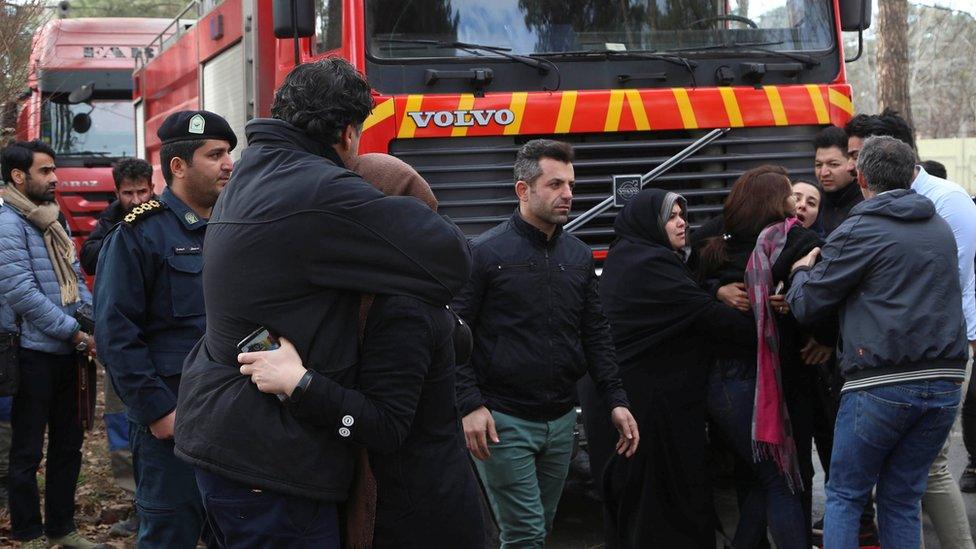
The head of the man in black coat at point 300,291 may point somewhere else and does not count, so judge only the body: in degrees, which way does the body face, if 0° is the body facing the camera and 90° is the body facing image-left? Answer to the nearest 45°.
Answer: approximately 225°

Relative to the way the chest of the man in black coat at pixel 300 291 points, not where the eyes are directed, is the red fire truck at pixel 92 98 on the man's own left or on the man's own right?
on the man's own left

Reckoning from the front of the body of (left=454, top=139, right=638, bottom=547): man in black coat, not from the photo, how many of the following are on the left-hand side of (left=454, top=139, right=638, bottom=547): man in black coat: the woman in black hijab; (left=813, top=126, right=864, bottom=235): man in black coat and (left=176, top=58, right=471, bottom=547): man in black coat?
2

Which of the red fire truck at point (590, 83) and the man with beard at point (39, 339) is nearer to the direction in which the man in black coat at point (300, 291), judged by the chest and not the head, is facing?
the red fire truck

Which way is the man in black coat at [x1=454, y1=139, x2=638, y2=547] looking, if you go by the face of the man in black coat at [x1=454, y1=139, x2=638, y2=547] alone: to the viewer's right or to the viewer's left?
to the viewer's right

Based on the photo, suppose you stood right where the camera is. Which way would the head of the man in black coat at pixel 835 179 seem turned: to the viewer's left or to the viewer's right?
to the viewer's left
